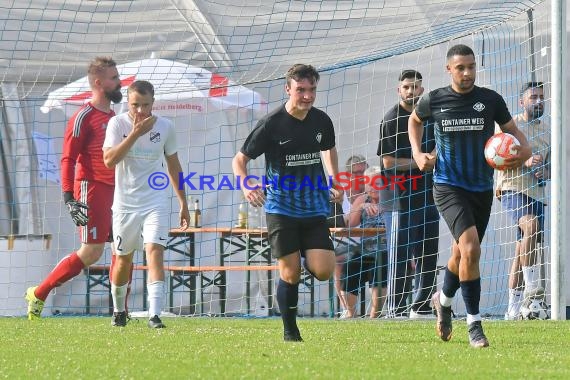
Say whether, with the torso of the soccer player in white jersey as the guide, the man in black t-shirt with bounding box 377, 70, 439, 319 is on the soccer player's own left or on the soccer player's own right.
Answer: on the soccer player's own left

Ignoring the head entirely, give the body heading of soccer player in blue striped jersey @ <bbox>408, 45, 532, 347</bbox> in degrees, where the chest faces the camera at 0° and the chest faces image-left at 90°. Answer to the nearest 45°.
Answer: approximately 0°

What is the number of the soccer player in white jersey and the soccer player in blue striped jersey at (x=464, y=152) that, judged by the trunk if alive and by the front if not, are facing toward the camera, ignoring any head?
2

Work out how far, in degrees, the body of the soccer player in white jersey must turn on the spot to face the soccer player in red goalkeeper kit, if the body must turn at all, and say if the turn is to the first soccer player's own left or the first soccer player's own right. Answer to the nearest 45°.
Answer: approximately 135° to the first soccer player's own right

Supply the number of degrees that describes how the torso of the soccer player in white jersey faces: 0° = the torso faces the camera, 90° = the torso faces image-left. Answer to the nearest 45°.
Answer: approximately 0°

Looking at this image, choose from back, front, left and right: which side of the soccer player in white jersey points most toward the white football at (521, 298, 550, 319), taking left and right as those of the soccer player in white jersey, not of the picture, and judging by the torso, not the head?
left

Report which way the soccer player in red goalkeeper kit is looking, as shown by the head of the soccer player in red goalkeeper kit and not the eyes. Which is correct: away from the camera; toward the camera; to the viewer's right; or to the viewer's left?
to the viewer's right
